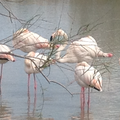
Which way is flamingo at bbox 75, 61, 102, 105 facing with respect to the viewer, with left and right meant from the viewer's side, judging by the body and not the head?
facing to the left of the viewer
